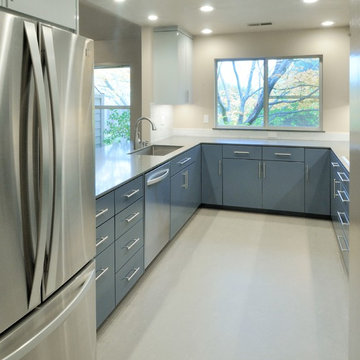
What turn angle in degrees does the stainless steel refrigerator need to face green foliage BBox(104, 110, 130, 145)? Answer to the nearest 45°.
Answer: approximately 135° to its left

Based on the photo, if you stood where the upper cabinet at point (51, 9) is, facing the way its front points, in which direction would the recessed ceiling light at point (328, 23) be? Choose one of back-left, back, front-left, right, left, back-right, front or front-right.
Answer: left

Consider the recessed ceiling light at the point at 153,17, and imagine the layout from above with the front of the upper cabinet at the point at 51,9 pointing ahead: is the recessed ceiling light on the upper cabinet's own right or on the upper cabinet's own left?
on the upper cabinet's own left

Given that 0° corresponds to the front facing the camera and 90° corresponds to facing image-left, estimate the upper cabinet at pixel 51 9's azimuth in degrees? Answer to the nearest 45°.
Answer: approximately 315°

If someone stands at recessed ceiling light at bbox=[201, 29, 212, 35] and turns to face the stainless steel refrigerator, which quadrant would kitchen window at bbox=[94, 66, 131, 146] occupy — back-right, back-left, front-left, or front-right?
back-right

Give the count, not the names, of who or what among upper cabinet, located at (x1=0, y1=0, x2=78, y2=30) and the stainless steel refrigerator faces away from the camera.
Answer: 0

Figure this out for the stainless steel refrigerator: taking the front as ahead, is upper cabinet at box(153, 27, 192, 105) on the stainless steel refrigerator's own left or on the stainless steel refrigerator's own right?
on the stainless steel refrigerator's own left

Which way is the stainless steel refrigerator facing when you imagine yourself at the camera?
facing the viewer and to the right of the viewer
